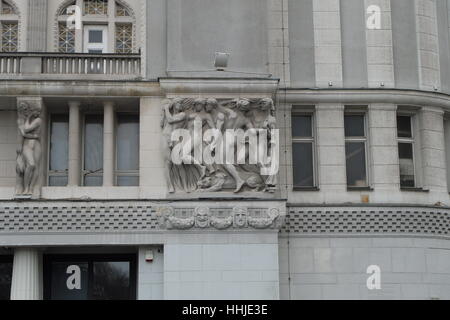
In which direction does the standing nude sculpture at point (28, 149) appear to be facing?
toward the camera

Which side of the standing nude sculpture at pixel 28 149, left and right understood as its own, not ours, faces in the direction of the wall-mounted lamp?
left

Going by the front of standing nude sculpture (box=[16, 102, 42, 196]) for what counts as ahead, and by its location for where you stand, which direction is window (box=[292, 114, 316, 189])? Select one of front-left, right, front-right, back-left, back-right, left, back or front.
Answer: left
